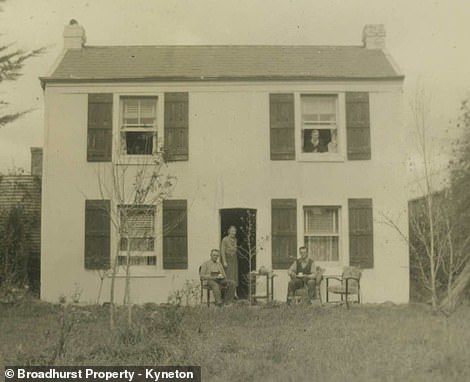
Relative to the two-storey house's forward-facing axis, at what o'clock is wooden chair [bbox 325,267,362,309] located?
The wooden chair is roughly at 10 o'clock from the two-storey house.

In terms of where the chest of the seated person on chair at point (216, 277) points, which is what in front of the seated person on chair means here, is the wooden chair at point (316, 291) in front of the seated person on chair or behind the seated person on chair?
in front

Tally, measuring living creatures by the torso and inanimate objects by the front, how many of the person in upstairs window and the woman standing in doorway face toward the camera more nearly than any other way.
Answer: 2

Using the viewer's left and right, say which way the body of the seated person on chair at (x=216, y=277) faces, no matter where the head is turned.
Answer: facing the viewer and to the right of the viewer

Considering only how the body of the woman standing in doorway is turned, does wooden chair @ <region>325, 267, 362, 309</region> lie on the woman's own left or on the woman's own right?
on the woman's own left

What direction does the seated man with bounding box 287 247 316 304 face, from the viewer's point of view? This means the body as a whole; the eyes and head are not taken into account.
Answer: toward the camera

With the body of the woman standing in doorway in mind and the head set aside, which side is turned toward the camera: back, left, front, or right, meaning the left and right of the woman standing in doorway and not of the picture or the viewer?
front

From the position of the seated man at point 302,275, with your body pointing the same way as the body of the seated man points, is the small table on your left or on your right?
on your right

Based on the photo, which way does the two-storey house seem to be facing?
toward the camera

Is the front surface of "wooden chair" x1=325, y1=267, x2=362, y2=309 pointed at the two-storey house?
no

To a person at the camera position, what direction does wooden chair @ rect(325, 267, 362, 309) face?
facing the viewer and to the left of the viewer

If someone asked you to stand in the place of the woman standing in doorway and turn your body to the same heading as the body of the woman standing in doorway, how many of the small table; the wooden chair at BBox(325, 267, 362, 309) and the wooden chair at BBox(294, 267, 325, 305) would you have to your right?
0

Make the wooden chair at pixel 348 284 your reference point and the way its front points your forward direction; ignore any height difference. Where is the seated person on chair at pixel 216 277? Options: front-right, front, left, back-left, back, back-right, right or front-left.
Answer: front-right

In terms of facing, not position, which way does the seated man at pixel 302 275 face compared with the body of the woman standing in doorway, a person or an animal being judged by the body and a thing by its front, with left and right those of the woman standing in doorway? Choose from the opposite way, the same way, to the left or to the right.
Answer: the same way
